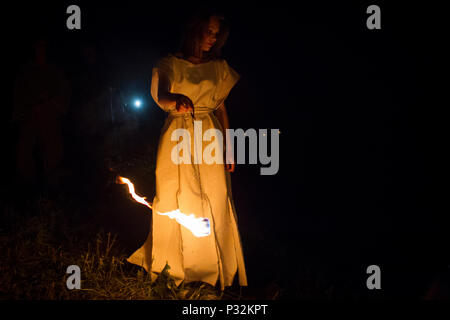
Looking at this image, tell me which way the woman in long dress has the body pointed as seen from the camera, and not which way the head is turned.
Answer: toward the camera

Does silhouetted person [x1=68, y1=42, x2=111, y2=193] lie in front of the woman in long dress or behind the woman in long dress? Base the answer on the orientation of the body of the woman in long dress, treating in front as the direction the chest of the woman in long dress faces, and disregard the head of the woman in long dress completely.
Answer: behind

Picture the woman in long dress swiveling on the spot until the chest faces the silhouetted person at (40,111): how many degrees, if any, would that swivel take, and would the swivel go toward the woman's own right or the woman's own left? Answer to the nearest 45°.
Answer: approximately 135° to the woman's own right
